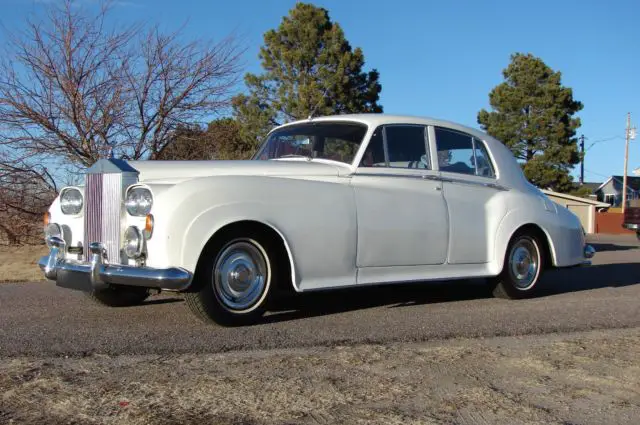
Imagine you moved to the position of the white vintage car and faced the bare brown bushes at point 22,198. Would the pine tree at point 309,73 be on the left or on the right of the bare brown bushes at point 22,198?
right

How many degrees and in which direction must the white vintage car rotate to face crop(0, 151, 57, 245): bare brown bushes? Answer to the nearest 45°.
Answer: approximately 90° to its right

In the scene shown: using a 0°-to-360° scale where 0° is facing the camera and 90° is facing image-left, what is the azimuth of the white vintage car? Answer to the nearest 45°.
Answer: approximately 45°

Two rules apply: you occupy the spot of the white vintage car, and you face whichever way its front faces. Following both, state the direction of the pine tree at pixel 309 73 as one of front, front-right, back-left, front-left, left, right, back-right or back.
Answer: back-right

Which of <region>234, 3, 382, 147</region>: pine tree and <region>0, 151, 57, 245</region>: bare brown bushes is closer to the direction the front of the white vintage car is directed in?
the bare brown bushes

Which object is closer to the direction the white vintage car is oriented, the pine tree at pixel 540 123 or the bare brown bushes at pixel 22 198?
the bare brown bushes

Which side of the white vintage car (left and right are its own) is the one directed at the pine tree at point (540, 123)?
back

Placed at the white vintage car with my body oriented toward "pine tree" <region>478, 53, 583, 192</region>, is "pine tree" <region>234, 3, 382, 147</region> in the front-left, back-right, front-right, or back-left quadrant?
front-left
